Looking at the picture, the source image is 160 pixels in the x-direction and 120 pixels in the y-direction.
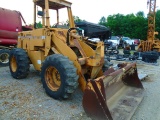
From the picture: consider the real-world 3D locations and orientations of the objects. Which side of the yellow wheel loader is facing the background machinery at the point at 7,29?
back

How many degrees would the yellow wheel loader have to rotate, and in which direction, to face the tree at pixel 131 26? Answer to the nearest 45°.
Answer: approximately 135° to its left

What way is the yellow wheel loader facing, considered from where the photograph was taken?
facing the viewer and to the right of the viewer
